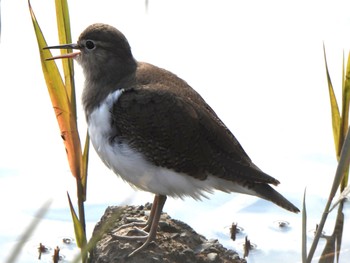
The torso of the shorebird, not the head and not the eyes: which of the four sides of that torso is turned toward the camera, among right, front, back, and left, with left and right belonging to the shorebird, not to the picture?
left
